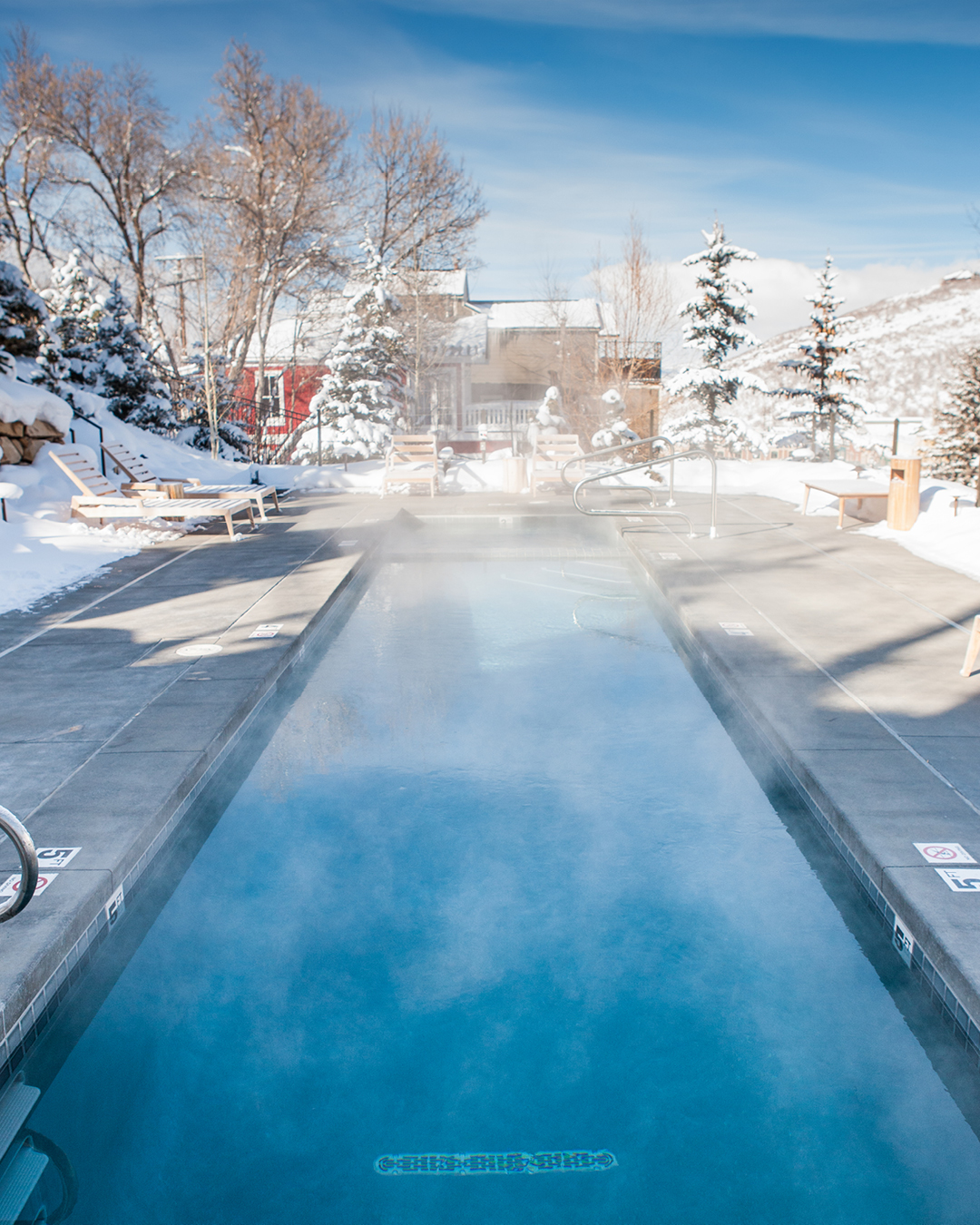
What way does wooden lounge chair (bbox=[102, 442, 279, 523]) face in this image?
to the viewer's right

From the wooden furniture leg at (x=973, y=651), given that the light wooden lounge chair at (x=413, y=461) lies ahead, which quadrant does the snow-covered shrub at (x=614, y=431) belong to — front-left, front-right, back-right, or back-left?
front-right

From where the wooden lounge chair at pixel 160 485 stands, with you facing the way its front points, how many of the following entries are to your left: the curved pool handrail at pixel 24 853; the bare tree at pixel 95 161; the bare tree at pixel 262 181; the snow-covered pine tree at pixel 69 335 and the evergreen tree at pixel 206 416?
4

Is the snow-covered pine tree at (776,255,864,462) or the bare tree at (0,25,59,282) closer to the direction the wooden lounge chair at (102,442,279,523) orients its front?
the snow-covered pine tree

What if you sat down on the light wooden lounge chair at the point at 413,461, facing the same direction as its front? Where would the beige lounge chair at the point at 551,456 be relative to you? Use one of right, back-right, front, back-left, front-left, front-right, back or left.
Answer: left

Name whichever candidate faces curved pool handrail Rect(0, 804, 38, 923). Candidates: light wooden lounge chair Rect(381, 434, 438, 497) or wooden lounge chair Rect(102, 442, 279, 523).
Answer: the light wooden lounge chair

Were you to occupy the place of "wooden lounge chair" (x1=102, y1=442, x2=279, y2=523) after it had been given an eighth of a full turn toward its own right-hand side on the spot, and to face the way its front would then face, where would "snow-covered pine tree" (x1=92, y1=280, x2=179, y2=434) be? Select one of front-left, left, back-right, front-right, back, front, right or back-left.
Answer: back-left

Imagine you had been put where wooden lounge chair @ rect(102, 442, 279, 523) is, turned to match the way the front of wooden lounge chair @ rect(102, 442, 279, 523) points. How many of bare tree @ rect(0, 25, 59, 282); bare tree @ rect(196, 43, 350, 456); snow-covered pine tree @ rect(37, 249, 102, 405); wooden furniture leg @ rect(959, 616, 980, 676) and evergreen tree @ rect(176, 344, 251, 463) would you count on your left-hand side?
4

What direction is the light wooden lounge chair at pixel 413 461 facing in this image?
toward the camera

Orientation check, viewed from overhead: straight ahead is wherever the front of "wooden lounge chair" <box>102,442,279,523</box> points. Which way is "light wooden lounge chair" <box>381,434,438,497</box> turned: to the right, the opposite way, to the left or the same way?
to the right

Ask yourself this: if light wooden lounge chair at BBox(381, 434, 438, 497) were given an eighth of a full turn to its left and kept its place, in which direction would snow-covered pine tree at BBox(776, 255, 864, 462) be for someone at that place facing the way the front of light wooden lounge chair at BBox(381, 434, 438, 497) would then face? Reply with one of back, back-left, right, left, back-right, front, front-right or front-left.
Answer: left

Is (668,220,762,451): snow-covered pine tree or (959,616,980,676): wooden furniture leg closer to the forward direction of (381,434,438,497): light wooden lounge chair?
the wooden furniture leg

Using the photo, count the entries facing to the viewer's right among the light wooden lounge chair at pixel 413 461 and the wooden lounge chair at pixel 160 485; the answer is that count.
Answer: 1

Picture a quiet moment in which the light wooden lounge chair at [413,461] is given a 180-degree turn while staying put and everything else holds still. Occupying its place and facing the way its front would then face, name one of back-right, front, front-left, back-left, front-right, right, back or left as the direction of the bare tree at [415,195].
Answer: front

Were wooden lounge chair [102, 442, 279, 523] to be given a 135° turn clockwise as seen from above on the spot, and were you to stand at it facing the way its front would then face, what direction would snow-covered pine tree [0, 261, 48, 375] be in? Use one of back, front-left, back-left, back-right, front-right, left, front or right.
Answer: right

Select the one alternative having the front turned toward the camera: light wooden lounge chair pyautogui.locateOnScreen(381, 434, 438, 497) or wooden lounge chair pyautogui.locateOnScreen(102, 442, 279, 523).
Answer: the light wooden lounge chair

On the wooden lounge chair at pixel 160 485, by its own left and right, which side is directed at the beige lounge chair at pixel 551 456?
front

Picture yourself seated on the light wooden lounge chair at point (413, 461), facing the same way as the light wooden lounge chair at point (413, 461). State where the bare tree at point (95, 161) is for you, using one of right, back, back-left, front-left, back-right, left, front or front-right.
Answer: back-right

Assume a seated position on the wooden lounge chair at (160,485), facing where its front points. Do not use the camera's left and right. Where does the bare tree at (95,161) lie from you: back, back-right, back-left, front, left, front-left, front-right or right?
left
